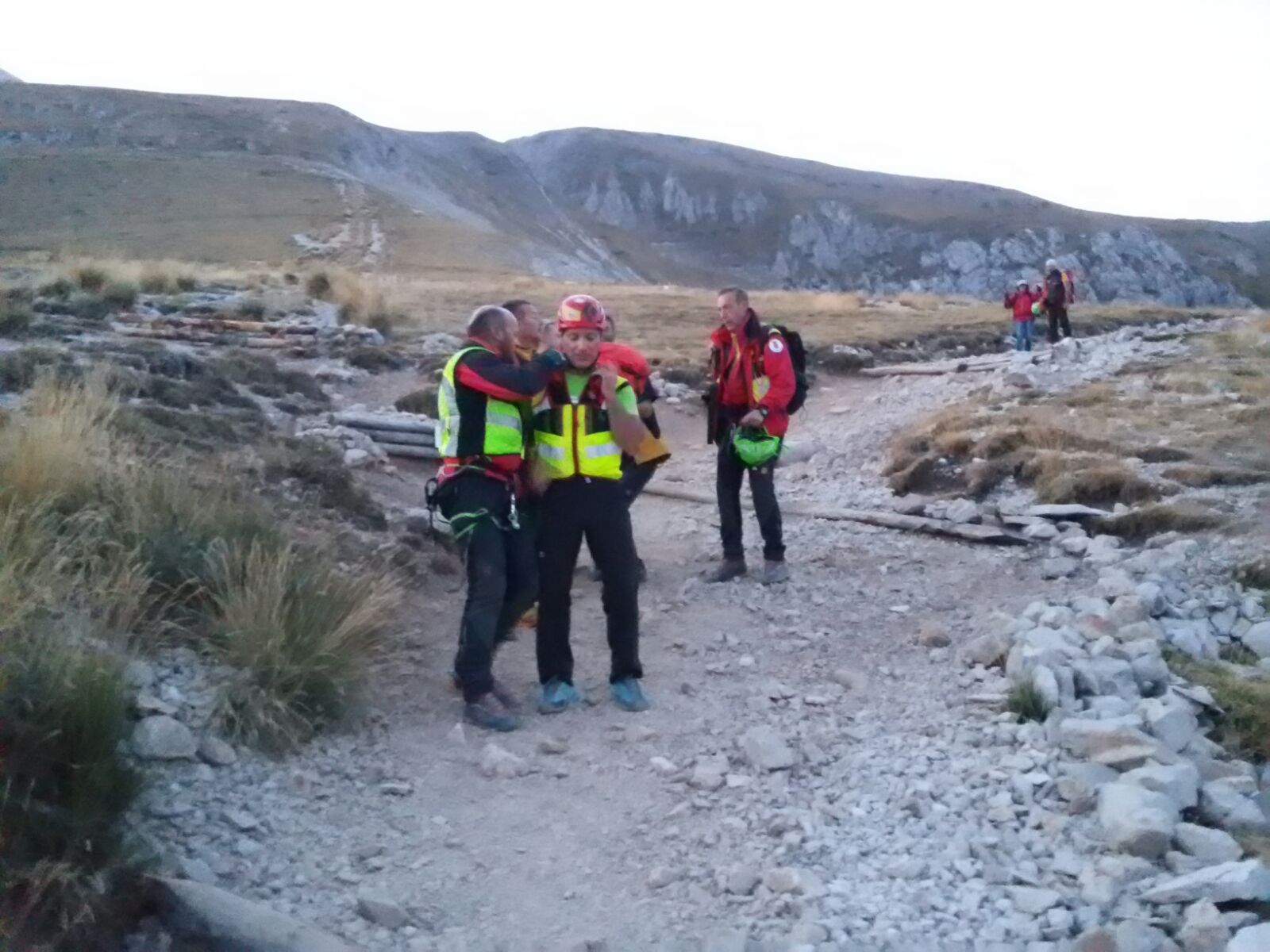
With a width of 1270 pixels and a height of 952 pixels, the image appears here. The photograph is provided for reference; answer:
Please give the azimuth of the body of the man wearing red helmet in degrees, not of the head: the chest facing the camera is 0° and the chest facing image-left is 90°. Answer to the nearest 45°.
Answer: approximately 0°

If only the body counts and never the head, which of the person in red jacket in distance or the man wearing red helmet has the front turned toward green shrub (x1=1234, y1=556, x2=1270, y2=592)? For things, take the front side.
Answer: the person in red jacket in distance

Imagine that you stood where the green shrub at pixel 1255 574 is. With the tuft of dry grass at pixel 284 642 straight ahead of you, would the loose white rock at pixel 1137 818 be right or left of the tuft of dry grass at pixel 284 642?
left

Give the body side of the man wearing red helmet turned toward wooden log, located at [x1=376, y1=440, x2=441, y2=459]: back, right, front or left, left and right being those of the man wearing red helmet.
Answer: back

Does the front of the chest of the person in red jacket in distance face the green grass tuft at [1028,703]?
yes

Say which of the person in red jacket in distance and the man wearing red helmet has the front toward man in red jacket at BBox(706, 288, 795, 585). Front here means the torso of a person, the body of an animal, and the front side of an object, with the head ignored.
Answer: the person in red jacket in distance

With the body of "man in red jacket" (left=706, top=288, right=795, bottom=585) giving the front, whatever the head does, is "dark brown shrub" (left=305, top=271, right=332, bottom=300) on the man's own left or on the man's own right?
on the man's own right

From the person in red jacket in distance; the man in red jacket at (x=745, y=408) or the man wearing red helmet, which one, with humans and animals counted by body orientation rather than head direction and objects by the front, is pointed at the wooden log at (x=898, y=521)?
the person in red jacket in distance

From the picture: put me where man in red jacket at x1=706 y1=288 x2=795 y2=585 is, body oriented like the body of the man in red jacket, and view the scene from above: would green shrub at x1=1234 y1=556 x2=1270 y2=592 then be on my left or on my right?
on my left

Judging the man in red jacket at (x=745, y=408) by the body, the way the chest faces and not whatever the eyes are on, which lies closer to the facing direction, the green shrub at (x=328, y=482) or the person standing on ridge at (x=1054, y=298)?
the green shrub

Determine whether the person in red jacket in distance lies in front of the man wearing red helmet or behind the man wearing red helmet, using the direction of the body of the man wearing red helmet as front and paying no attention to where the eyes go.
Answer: behind
